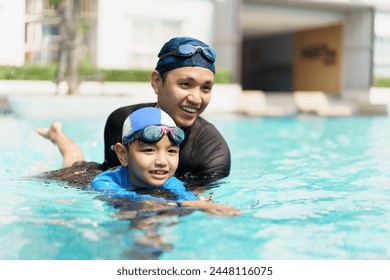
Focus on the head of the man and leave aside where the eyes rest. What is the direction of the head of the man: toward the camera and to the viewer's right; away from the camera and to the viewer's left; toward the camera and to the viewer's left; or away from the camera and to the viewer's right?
toward the camera and to the viewer's right

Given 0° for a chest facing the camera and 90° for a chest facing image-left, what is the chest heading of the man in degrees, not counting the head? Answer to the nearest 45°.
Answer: approximately 315°
